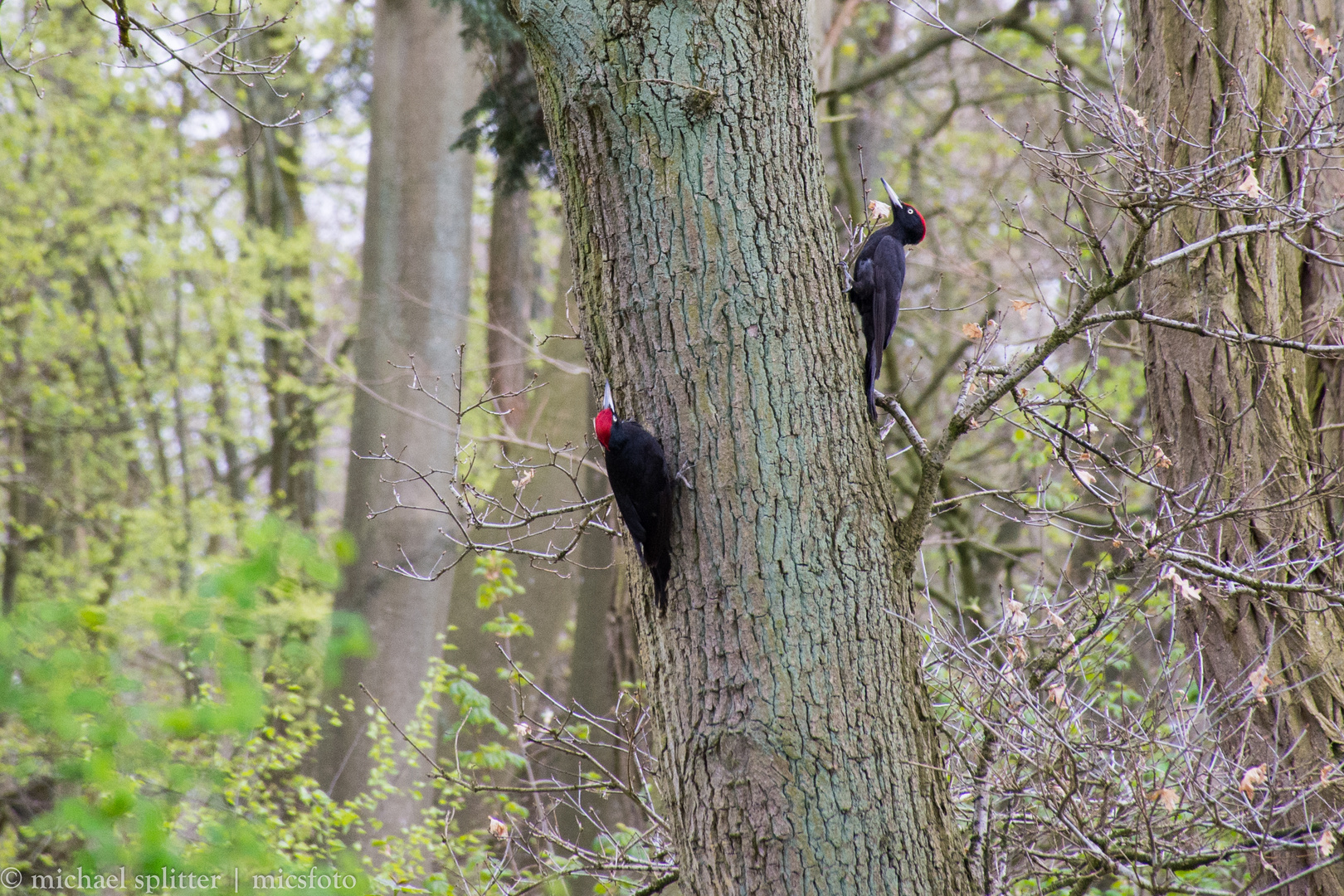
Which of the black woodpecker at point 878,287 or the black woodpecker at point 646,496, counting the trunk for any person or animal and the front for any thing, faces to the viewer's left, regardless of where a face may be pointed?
the black woodpecker at point 878,287

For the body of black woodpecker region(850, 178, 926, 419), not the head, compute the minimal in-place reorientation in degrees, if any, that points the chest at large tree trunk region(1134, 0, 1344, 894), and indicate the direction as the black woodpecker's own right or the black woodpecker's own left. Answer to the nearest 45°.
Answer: approximately 135° to the black woodpecker's own right

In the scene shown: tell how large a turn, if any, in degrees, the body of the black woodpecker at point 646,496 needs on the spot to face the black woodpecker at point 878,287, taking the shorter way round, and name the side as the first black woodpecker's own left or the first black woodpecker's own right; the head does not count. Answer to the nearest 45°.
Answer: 0° — it already faces it

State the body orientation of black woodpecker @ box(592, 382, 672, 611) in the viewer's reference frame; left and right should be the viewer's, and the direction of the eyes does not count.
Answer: facing away from the viewer and to the right of the viewer

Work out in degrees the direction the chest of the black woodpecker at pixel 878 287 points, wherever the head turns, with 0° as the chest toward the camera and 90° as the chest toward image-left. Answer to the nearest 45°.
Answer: approximately 90°

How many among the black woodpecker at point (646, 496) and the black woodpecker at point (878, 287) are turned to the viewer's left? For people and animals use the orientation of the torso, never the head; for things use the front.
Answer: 1

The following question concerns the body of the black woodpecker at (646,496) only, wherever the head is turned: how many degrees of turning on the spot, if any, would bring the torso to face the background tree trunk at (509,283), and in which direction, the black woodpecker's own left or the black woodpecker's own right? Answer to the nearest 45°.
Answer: approximately 45° to the black woodpecker's own left

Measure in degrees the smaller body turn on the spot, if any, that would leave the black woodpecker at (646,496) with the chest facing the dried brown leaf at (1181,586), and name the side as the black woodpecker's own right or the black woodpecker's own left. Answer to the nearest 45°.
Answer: approximately 45° to the black woodpecker's own right
